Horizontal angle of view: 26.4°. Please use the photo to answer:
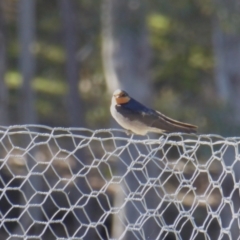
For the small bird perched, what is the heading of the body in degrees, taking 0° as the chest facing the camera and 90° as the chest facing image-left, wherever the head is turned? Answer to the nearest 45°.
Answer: approximately 90°

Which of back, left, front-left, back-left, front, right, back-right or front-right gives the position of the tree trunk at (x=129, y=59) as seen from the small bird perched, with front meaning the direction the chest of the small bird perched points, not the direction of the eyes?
right

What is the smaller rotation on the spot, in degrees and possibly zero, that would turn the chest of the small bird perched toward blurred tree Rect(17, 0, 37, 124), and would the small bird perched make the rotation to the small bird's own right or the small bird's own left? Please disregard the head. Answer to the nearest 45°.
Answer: approximately 90° to the small bird's own right

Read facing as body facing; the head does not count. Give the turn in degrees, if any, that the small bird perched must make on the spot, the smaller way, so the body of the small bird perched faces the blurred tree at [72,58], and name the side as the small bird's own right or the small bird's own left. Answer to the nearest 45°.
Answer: approximately 90° to the small bird's own right

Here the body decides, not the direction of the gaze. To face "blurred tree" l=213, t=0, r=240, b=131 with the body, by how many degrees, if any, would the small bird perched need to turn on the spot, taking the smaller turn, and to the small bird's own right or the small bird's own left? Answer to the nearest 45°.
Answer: approximately 90° to the small bird's own right
